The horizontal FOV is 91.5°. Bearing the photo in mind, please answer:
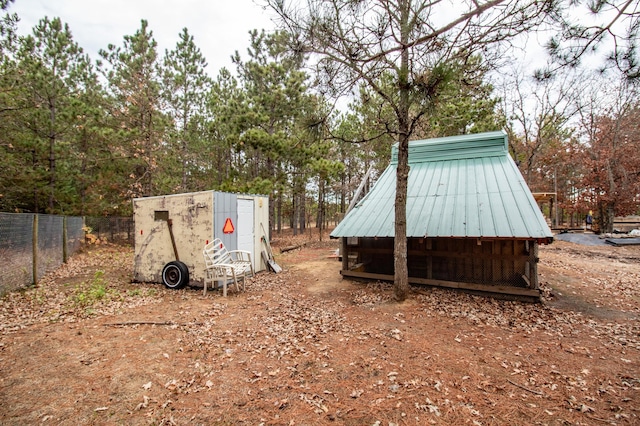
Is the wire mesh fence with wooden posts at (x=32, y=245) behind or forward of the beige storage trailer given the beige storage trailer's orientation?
forward

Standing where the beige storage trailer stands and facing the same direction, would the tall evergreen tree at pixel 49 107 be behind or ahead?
ahead

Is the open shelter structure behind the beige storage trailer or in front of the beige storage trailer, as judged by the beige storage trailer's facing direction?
behind
